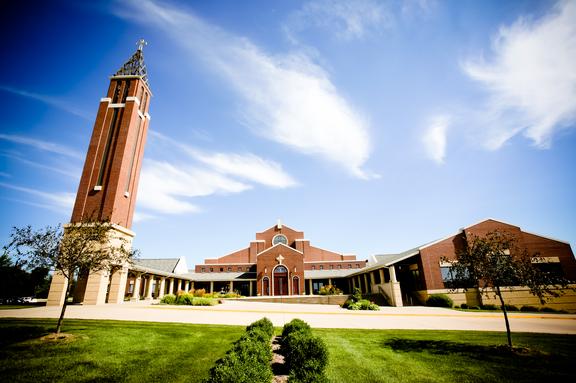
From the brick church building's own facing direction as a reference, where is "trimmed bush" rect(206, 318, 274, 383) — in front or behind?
in front

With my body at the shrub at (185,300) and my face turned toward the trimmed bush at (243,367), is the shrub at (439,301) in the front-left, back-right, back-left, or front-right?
front-left

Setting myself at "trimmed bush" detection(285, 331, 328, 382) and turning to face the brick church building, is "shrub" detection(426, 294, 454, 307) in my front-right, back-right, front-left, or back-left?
front-right

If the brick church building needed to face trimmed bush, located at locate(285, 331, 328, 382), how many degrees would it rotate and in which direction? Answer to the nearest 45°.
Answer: approximately 45° to its left

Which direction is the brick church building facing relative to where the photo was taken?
toward the camera
